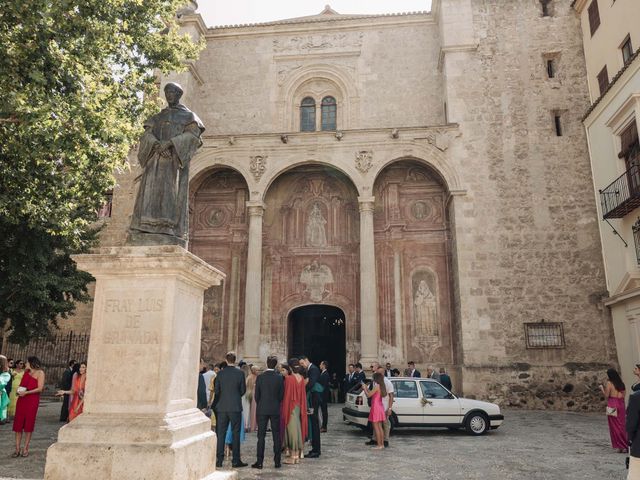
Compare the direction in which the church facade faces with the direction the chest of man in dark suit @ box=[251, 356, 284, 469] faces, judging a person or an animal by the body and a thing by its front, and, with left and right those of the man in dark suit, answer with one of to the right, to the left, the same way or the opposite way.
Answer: the opposite way

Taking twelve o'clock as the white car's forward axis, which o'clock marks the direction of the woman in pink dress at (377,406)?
The woman in pink dress is roughly at 4 o'clock from the white car.

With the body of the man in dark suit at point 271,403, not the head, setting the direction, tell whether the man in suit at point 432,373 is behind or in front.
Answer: in front

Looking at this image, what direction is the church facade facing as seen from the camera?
toward the camera

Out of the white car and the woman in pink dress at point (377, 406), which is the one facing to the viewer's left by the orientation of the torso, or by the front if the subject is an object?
the woman in pink dress

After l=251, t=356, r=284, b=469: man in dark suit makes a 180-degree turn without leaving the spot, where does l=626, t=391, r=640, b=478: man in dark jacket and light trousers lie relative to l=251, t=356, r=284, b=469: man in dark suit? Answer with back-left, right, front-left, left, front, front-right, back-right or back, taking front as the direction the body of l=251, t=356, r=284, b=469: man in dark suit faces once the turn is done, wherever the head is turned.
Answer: front-left

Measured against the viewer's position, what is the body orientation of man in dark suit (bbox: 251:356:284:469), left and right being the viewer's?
facing away from the viewer

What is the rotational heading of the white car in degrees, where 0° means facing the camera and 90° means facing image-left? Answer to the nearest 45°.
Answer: approximately 270°

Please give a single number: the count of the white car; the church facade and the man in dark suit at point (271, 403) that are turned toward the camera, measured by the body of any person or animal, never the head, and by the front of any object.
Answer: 1

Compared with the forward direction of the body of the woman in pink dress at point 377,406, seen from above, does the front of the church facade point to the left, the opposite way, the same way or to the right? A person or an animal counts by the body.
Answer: to the left

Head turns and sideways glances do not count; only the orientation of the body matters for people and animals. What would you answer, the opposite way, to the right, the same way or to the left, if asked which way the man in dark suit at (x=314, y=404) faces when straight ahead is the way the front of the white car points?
the opposite way

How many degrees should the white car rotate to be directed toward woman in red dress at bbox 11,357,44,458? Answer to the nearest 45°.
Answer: approximately 135° to its right

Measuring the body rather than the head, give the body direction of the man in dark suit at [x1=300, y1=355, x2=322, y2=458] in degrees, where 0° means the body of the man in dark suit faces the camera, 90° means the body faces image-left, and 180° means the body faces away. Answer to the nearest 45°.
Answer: approximately 90°

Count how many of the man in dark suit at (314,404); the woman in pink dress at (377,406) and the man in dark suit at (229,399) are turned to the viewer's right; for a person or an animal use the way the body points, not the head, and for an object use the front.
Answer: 0
